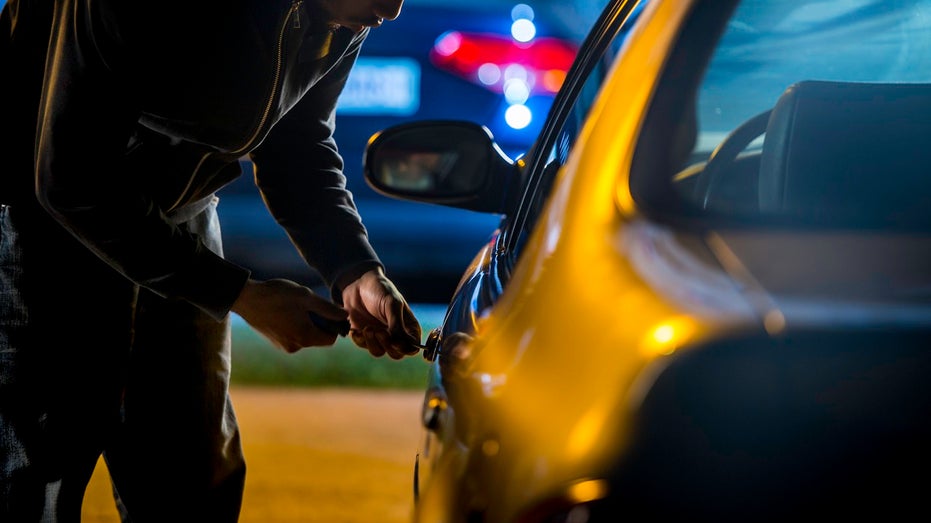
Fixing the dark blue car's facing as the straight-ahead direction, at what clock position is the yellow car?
The yellow car is roughly at 6 o'clock from the dark blue car.

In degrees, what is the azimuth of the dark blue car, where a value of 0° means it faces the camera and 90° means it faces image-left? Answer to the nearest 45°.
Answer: approximately 180°

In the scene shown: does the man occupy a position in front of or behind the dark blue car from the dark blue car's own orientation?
behind
